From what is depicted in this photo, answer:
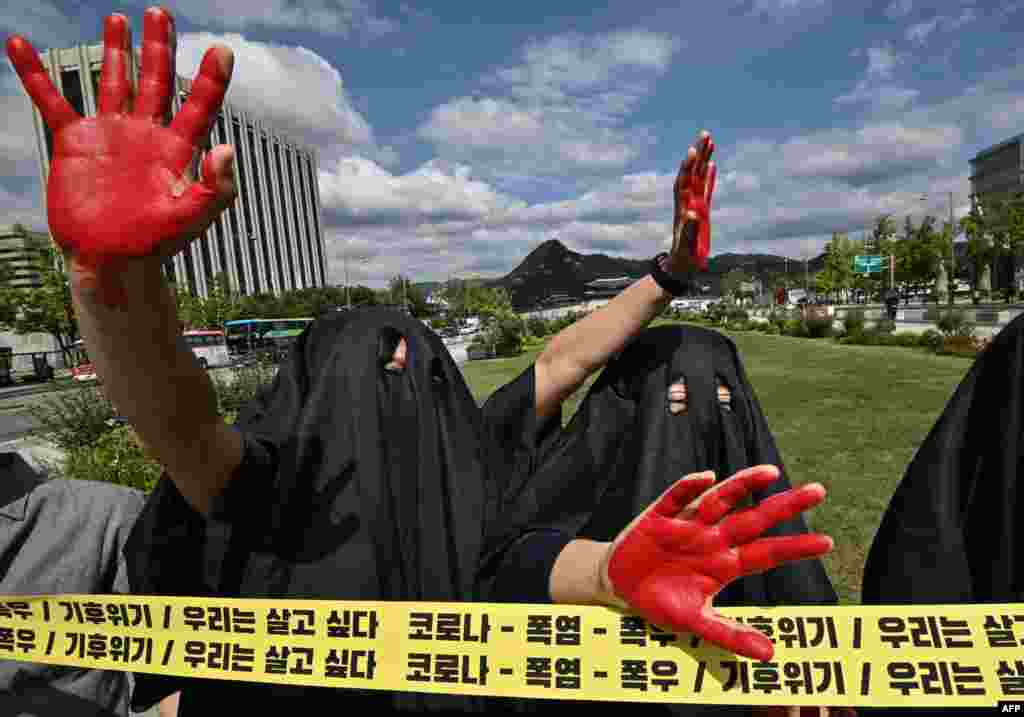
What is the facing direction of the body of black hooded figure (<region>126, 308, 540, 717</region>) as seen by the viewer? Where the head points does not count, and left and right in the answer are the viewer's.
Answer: facing the viewer and to the right of the viewer

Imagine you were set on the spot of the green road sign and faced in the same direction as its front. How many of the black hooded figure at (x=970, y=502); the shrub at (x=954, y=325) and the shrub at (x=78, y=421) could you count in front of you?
3

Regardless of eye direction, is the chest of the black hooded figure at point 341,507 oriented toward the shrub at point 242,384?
no

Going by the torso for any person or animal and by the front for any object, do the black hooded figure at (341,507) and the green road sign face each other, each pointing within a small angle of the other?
no

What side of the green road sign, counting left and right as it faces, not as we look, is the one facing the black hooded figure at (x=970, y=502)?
front

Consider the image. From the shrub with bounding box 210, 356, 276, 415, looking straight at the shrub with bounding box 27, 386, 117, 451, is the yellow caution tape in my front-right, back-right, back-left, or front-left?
front-left

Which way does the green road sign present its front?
toward the camera

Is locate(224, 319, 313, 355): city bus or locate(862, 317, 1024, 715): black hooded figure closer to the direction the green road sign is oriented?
the black hooded figure

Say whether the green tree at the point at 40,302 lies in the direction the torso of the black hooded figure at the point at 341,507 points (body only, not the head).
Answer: no

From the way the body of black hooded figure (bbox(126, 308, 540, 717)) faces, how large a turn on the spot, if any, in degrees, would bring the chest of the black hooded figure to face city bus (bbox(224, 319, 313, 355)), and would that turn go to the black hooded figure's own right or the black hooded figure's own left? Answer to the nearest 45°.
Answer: approximately 135° to the black hooded figure's own left

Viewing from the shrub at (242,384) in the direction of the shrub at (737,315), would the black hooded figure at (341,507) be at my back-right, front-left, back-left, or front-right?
back-right

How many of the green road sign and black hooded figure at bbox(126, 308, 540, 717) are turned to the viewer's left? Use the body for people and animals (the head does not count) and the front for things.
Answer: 0

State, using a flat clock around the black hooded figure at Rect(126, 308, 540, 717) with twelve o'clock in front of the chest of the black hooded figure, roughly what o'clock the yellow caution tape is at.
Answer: The yellow caution tape is roughly at 12 o'clock from the black hooded figure.

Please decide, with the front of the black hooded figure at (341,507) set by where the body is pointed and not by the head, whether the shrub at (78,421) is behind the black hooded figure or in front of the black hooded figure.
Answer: behind

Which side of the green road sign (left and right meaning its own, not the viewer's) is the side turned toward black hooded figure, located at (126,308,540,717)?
front
